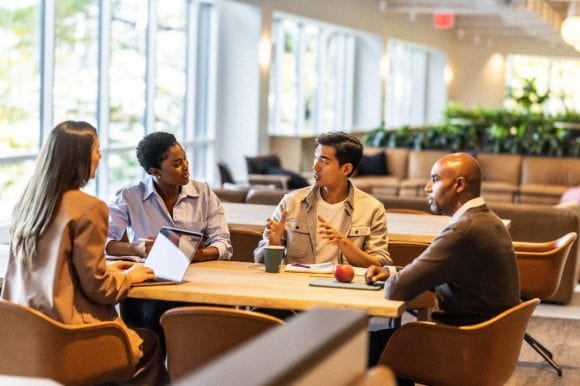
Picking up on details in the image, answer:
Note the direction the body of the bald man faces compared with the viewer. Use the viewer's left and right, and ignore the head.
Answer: facing to the left of the viewer

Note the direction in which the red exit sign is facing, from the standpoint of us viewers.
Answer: facing the viewer

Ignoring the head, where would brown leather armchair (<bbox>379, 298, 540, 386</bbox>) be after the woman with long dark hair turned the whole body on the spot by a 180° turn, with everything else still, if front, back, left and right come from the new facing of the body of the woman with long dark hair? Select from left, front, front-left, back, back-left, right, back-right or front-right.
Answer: back-left

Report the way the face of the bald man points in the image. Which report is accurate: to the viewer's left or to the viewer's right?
to the viewer's left

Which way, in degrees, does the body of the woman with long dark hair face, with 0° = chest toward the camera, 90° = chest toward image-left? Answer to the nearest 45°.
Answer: approximately 225°

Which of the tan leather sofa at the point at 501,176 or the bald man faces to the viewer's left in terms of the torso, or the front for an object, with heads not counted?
the bald man

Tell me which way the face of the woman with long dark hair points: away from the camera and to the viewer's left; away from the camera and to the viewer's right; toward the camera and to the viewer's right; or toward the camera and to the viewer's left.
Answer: away from the camera and to the viewer's right

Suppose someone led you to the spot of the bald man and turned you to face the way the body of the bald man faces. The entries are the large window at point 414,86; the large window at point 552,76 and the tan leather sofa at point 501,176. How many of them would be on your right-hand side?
3

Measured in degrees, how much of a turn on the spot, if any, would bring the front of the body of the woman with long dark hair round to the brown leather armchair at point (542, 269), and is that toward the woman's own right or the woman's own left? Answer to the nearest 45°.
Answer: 0° — they already face it

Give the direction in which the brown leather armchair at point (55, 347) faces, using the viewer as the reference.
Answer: facing away from the viewer and to the right of the viewer

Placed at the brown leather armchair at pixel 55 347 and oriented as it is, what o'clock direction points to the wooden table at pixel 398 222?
The wooden table is roughly at 12 o'clock from the brown leather armchair.

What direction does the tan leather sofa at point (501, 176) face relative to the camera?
toward the camera

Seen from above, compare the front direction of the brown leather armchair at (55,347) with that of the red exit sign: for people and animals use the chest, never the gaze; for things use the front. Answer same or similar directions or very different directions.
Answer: very different directions

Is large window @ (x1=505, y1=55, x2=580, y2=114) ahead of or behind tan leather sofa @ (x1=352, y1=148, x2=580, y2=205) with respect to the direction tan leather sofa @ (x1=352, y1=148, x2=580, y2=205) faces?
behind

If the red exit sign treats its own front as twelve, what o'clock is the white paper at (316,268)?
The white paper is roughly at 12 o'clock from the red exit sign.

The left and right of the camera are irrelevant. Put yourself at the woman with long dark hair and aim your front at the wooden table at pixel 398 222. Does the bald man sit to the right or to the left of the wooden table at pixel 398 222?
right

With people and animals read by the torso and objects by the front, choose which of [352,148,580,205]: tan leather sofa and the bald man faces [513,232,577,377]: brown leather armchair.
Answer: the tan leather sofa

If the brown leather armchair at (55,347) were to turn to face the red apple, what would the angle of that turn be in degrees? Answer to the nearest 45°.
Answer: approximately 45° to its right
